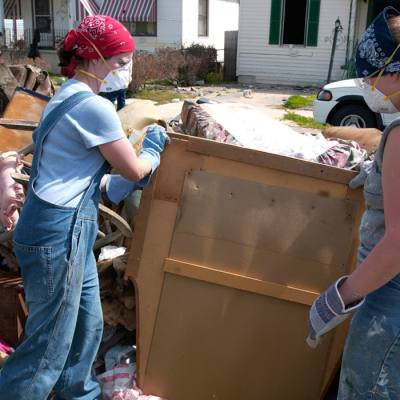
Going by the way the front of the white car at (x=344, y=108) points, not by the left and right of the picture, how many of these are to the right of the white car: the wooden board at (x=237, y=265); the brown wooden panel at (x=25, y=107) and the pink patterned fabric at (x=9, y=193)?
0

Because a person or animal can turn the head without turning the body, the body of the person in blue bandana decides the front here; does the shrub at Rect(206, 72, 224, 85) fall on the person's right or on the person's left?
on the person's right

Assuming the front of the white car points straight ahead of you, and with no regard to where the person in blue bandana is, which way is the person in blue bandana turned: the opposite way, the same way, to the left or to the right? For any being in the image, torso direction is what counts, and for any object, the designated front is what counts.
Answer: the same way

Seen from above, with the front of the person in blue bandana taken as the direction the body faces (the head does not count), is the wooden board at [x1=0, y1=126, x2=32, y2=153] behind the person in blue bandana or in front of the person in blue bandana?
in front

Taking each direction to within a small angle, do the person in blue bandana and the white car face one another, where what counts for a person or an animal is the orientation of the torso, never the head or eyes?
no

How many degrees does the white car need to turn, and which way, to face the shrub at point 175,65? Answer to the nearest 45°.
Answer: approximately 45° to its right

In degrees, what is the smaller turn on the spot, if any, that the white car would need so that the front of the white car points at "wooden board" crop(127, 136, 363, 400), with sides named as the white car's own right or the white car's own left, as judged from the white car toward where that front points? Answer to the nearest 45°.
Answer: approximately 90° to the white car's own left

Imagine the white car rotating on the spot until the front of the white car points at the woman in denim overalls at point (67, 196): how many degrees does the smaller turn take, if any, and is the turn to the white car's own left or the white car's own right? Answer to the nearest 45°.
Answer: approximately 90° to the white car's own left

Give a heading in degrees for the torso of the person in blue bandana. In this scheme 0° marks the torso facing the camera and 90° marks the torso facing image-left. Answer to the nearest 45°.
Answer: approximately 90°

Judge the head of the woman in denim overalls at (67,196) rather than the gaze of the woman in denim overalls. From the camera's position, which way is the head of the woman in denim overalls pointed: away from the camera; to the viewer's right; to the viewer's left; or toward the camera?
to the viewer's right

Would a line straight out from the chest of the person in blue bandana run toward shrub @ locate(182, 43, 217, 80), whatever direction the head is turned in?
no

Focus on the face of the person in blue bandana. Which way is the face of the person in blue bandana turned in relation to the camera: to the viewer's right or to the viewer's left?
to the viewer's left

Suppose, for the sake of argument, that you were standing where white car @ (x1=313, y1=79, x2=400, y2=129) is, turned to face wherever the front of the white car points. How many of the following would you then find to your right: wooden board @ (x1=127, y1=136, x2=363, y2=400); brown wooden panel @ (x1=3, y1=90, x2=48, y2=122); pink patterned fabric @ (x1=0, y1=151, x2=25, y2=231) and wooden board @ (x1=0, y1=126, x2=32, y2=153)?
0

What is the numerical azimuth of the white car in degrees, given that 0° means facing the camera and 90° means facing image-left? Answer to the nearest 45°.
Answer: approximately 90°

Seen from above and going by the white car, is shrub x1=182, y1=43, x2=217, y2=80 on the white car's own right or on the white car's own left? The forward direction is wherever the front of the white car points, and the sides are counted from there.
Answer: on the white car's own right

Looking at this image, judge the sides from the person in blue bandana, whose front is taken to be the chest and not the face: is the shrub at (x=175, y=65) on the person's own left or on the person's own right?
on the person's own right

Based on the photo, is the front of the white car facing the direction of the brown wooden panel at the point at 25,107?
no

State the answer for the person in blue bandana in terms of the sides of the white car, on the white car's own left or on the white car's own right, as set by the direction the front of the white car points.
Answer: on the white car's own left

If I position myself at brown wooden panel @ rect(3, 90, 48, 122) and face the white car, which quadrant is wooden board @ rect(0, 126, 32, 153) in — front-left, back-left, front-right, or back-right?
back-right

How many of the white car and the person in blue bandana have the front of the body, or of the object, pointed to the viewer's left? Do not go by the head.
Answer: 2

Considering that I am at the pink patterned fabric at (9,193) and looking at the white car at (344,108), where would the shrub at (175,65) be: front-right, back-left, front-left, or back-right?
front-left

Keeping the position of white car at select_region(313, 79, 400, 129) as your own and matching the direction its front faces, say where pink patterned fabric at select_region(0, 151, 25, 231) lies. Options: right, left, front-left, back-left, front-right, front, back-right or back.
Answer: left

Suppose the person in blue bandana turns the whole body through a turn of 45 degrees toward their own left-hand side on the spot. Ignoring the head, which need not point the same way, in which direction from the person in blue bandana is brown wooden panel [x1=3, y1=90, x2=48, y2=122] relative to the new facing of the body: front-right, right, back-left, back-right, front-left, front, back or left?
right
